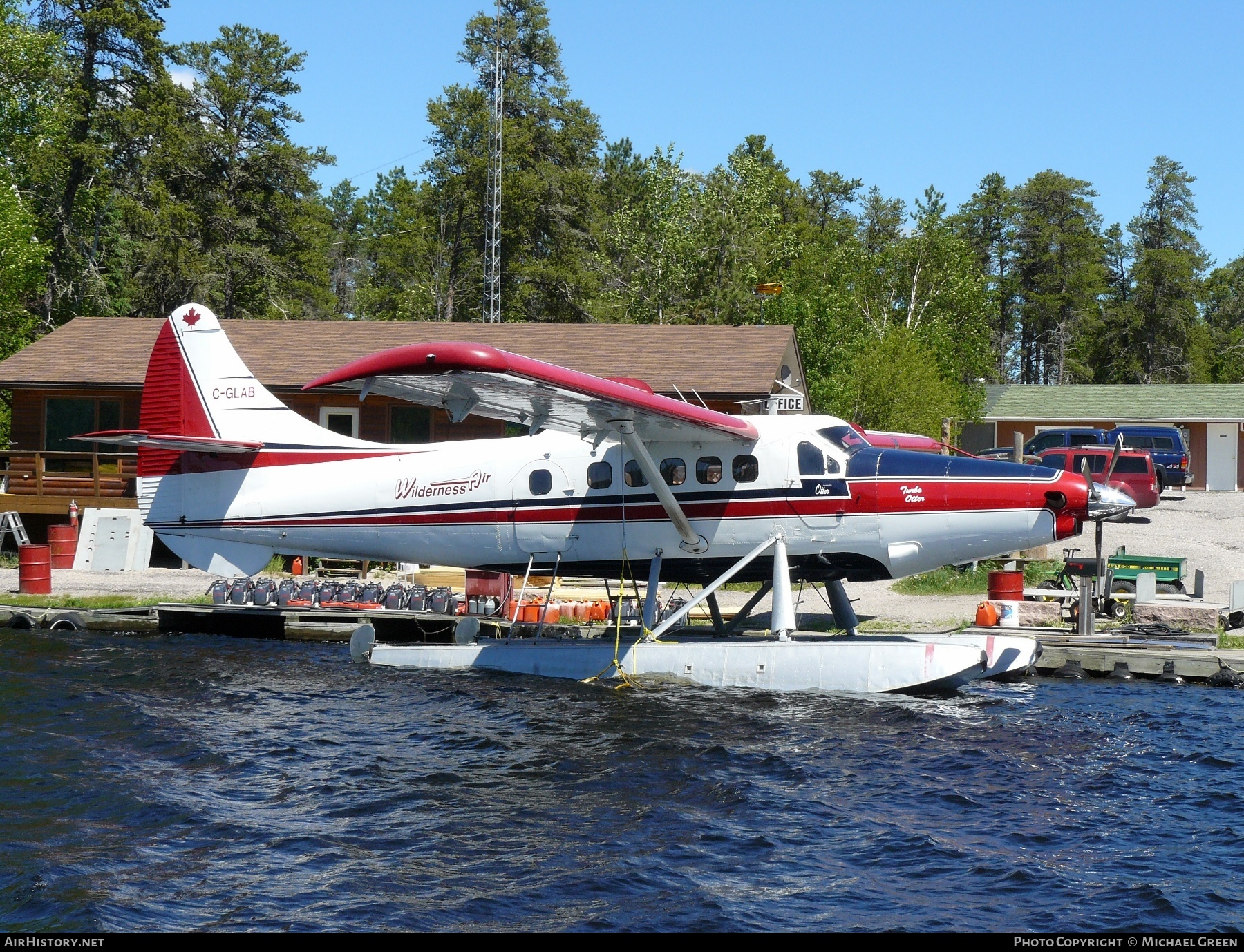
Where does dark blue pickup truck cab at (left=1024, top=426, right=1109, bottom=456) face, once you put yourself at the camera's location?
facing to the left of the viewer

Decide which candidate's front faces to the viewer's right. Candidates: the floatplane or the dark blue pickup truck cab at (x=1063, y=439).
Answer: the floatplane

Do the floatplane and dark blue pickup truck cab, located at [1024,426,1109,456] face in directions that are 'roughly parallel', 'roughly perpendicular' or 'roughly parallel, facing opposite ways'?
roughly parallel, facing opposite ways

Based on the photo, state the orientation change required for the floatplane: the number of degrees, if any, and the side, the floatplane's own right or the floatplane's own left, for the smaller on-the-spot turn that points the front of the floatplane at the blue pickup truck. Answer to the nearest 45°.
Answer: approximately 45° to the floatplane's own left

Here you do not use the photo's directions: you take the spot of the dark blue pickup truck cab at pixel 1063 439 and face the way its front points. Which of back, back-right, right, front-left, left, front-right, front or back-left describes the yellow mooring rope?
left

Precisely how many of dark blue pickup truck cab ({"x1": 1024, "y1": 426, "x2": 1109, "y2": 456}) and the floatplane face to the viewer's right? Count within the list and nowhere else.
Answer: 1

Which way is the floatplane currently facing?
to the viewer's right

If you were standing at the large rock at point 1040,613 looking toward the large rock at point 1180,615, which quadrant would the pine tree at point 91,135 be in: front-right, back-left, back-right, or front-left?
back-left

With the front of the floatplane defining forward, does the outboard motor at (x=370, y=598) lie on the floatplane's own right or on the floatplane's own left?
on the floatplane's own left

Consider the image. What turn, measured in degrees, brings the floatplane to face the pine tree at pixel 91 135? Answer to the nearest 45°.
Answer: approximately 135° to its left
